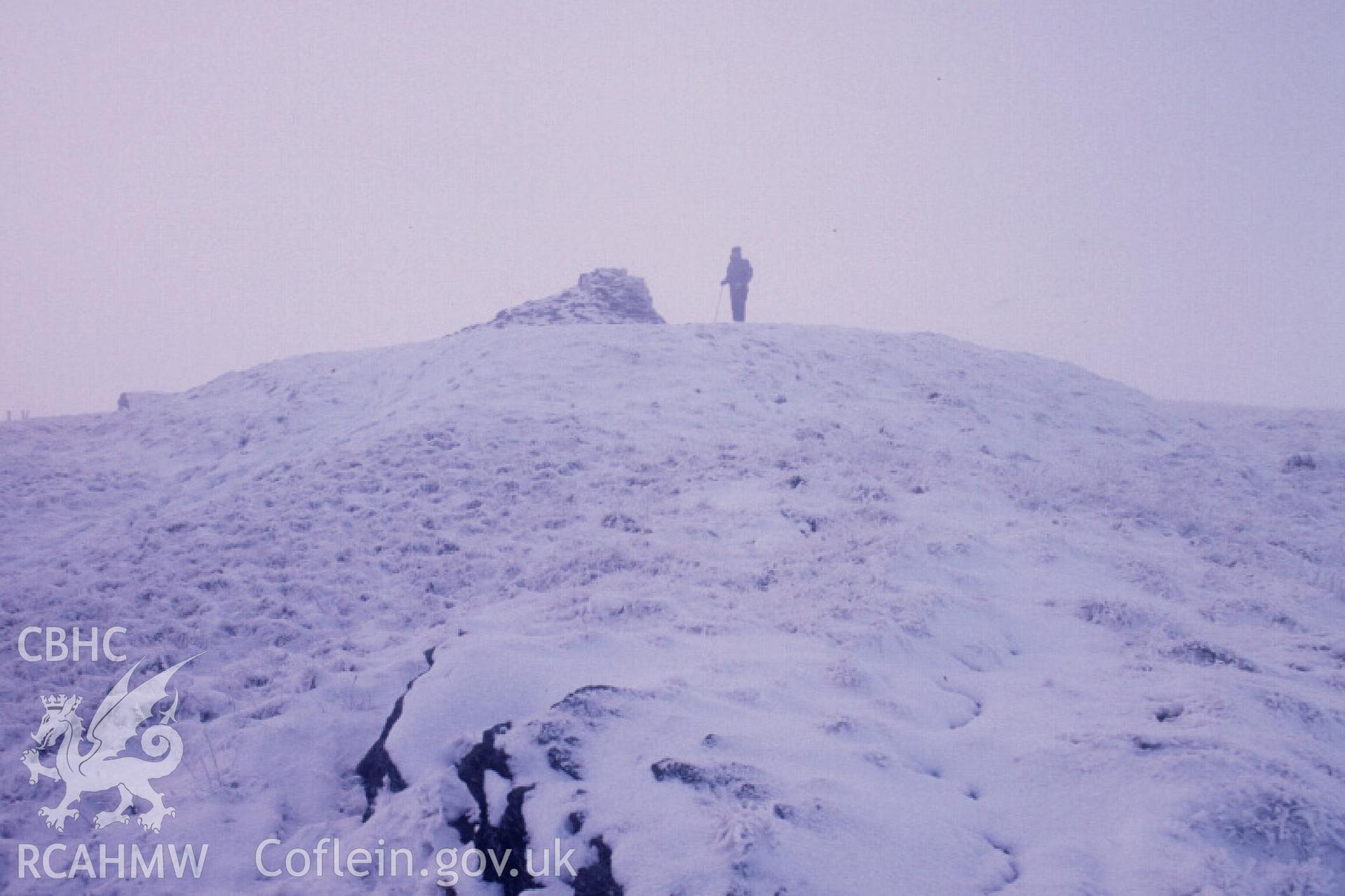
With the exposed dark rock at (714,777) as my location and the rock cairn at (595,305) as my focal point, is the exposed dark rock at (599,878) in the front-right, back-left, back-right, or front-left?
back-left
